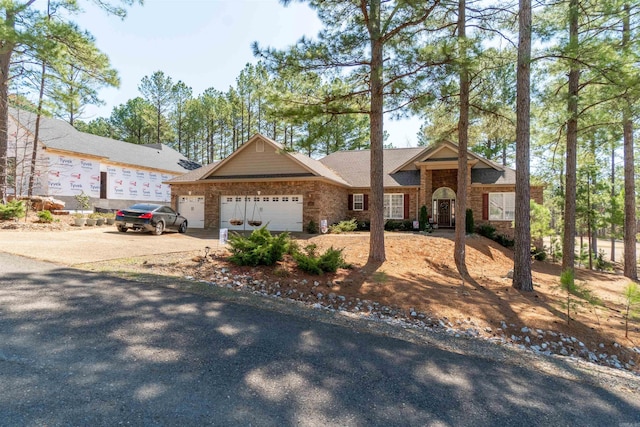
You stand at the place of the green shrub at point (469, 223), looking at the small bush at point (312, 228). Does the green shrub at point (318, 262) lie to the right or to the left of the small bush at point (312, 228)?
left

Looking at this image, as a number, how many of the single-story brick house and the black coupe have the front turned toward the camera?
1

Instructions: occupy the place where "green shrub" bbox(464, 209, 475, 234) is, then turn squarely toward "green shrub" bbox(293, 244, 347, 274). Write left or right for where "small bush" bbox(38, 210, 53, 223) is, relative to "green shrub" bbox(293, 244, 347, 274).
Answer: right

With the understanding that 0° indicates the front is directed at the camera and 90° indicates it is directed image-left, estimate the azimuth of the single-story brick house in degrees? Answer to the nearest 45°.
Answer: approximately 0°

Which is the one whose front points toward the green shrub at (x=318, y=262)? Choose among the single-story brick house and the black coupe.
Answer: the single-story brick house

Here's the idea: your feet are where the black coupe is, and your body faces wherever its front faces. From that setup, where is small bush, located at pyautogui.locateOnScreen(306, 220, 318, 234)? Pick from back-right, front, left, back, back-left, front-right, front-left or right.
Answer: front-right

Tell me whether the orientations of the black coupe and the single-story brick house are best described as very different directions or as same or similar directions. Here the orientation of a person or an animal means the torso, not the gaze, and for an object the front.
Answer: very different directions
